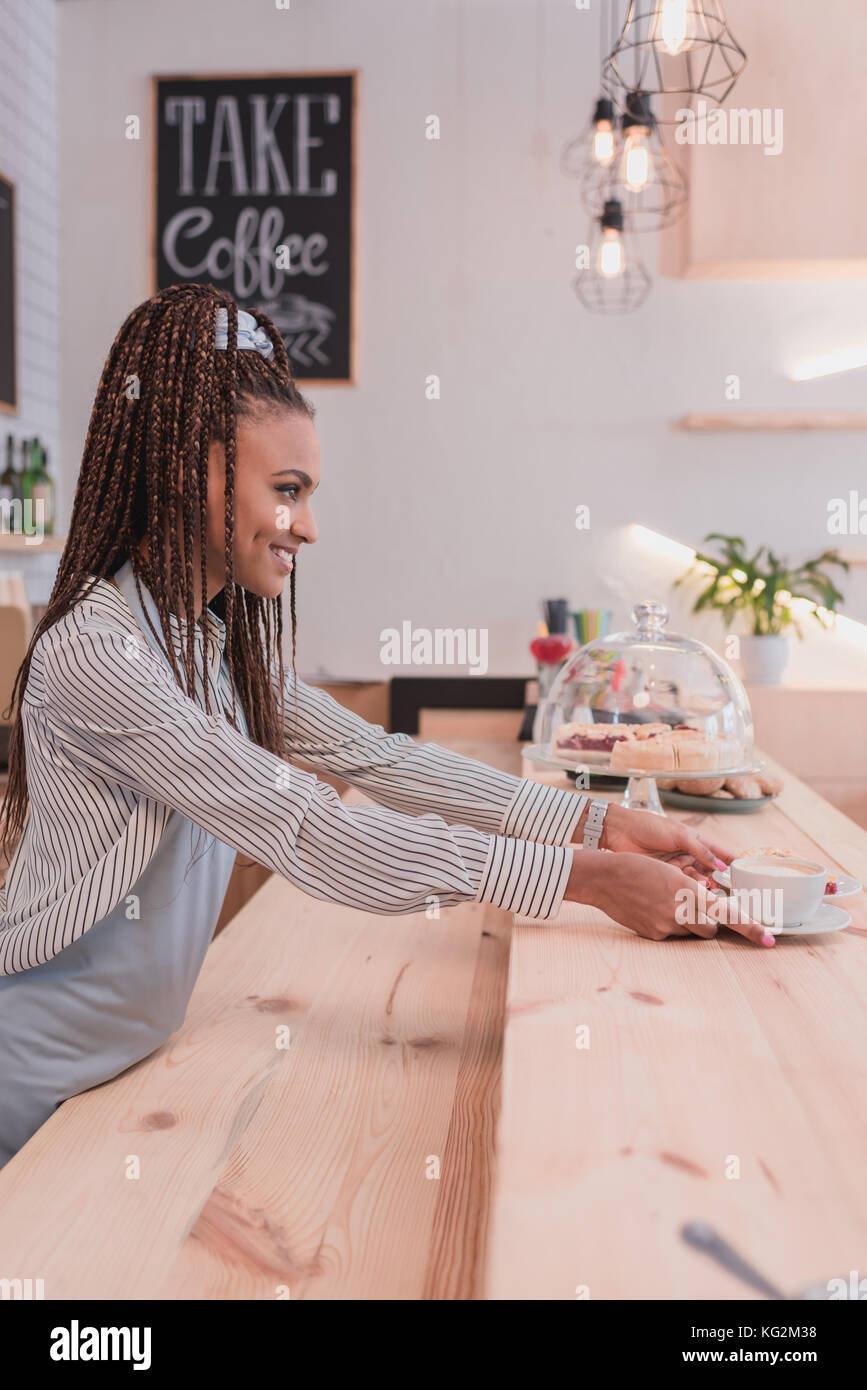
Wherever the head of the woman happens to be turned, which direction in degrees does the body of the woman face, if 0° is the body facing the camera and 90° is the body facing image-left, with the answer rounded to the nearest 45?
approximately 270°

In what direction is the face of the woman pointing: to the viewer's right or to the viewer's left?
to the viewer's right

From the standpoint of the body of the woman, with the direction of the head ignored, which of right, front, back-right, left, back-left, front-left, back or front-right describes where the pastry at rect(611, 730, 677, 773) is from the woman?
front-left

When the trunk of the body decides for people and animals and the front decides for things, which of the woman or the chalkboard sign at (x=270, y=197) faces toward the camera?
the chalkboard sign

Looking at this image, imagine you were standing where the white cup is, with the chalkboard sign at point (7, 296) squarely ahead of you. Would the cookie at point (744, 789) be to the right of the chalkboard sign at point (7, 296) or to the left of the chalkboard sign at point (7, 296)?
right

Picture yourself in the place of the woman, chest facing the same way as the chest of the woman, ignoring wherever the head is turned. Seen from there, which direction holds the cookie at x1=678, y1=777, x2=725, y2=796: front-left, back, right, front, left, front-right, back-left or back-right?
front-left

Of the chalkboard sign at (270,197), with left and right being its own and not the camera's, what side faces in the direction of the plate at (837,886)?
front

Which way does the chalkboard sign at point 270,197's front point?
toward the camera

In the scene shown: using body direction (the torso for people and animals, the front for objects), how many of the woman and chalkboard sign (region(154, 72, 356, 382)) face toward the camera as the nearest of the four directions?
1

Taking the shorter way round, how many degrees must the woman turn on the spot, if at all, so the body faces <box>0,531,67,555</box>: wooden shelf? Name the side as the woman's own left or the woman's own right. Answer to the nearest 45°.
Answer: approximately 90° to the woman's own left

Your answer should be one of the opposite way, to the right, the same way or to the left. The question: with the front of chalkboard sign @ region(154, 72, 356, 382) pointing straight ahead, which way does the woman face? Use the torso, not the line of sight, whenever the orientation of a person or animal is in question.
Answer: to the left

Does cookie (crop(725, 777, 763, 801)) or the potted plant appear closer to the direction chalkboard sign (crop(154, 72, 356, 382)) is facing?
the cookie

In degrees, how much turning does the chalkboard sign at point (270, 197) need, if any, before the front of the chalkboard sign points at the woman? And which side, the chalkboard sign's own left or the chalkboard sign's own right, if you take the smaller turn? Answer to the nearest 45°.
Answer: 0° — it already faces them

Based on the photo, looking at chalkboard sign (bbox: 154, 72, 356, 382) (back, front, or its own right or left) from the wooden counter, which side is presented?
front
